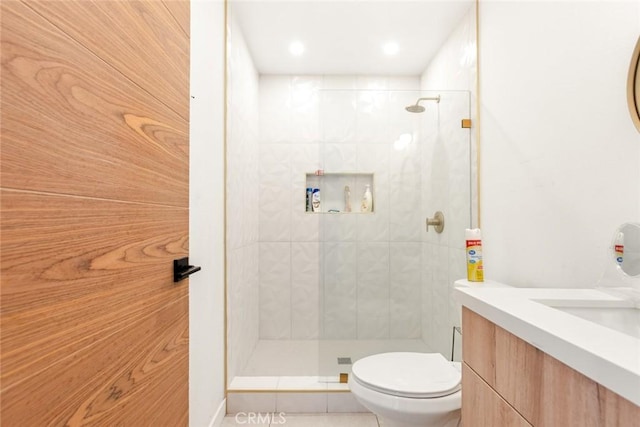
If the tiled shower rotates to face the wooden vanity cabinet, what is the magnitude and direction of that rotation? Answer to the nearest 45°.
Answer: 0° — it already faces it

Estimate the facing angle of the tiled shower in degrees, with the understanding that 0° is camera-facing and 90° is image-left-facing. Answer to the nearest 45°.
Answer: approximately 0°

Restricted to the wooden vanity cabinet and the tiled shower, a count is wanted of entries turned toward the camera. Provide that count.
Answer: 1

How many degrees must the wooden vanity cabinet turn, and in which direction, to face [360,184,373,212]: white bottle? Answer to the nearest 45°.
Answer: approximately 45° to its right

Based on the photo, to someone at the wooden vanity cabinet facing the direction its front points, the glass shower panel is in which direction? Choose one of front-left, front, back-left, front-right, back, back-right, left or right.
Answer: front-right

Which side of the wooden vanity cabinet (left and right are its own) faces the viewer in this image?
left
